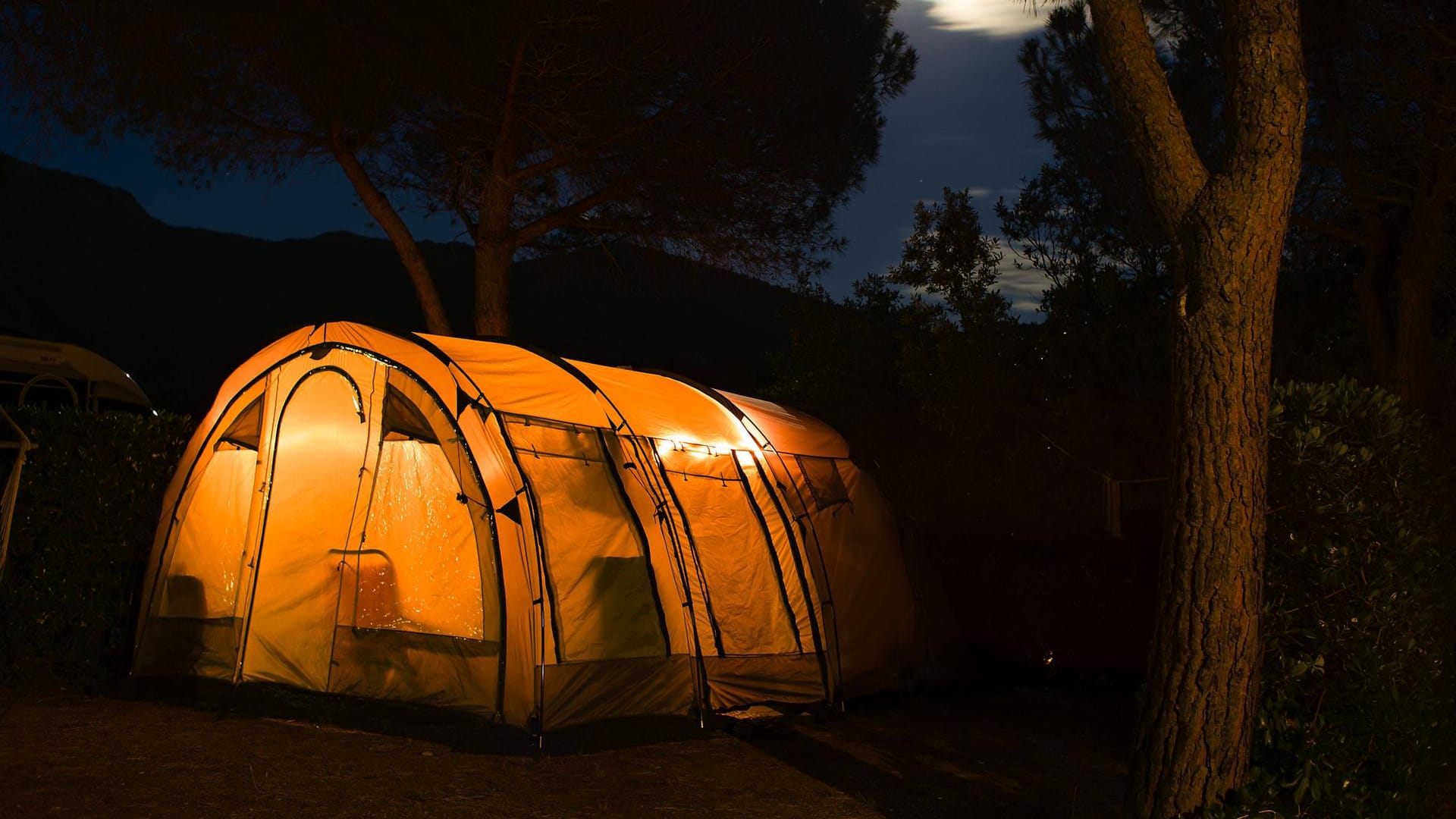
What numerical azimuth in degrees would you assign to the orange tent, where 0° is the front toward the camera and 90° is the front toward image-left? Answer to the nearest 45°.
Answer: approximately 45°

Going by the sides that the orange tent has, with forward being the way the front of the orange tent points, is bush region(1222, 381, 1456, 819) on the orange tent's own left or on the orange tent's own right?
on the orange tent's own left
